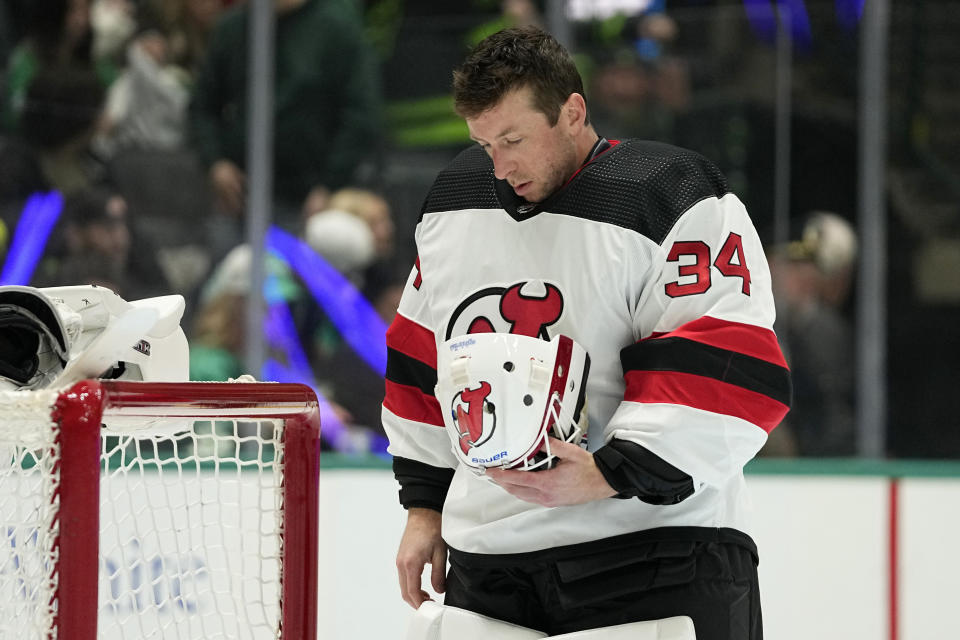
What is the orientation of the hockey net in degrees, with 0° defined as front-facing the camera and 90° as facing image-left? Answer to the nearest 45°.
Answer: approximately 315°

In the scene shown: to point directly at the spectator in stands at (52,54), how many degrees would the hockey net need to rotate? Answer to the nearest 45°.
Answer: approximately 135° to its left

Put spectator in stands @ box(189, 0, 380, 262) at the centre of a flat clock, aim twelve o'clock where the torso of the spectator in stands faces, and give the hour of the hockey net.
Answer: The hockey net is roughly at 12 o'clock from the spectator in stands.

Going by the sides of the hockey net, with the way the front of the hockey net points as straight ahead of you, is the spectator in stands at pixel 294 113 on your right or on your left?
on your left

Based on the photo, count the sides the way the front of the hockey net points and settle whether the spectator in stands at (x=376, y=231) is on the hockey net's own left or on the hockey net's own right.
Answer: on the hockey net's own left

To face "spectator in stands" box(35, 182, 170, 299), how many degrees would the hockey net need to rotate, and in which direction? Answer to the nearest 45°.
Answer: approximately 135° to its left

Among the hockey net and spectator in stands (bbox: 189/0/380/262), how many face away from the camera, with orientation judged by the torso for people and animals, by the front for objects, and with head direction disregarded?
0

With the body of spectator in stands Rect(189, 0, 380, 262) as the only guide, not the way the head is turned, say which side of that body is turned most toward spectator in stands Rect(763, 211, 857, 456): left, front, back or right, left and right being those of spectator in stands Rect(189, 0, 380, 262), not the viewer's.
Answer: left

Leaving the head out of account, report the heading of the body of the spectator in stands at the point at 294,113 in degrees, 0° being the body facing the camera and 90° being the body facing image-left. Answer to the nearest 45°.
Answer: approximately 0°

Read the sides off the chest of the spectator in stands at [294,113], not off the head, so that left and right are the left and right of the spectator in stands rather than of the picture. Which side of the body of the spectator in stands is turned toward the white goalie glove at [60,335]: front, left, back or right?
front

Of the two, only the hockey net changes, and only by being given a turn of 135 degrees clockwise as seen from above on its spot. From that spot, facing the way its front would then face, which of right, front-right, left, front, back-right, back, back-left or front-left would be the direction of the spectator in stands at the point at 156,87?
right
